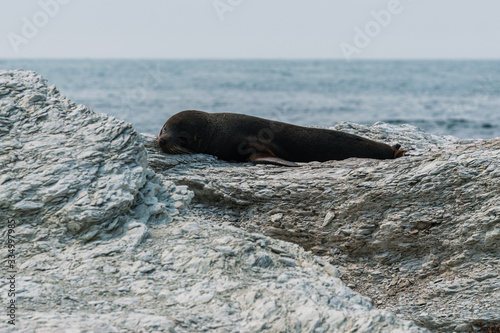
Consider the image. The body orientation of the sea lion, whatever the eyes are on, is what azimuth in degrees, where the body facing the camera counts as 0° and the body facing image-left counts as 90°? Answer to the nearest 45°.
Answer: approximately 90°
